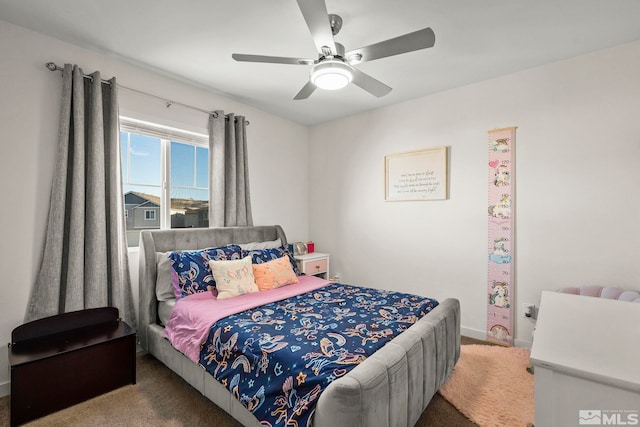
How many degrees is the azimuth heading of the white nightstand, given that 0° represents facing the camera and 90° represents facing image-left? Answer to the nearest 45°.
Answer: approximately 315°

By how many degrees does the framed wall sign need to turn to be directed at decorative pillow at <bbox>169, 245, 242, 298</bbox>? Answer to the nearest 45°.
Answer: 0° — it already faces it

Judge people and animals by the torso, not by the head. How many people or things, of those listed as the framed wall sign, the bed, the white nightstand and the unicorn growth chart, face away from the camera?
0

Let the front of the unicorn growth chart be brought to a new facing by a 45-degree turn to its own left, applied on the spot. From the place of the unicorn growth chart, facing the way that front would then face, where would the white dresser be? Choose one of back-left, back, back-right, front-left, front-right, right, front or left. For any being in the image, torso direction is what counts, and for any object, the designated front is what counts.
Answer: front

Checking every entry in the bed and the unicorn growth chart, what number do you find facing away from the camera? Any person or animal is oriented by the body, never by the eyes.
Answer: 0

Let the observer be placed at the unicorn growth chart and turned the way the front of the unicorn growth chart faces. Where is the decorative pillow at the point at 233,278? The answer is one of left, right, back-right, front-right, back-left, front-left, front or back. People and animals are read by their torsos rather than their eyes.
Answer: front

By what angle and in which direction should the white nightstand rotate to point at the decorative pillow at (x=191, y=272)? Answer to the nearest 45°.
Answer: approximately 90° to its right

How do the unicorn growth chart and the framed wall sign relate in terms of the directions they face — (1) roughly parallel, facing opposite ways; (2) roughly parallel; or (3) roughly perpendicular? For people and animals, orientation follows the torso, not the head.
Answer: roughly parallel

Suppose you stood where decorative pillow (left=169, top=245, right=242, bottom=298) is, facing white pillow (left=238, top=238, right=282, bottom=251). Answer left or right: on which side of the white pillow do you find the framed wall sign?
right

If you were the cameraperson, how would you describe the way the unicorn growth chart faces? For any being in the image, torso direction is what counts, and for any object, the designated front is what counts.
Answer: facing the viewer and to the left of the viewer

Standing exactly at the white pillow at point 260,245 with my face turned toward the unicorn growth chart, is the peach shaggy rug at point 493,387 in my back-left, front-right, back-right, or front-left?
front-right

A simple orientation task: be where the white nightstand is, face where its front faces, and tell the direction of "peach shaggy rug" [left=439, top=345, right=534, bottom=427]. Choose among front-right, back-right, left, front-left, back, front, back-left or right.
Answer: front

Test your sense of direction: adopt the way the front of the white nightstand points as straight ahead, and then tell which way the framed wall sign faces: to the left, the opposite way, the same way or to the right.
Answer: to the right

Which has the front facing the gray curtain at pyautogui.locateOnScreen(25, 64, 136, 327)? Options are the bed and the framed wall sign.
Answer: the framed wall sign

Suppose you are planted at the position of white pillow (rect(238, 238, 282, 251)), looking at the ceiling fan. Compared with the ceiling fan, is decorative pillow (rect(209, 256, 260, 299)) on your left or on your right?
right

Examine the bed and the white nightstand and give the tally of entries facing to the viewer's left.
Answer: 0

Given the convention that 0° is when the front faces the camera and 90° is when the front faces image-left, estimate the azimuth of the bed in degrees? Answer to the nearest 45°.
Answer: approximately 315°
